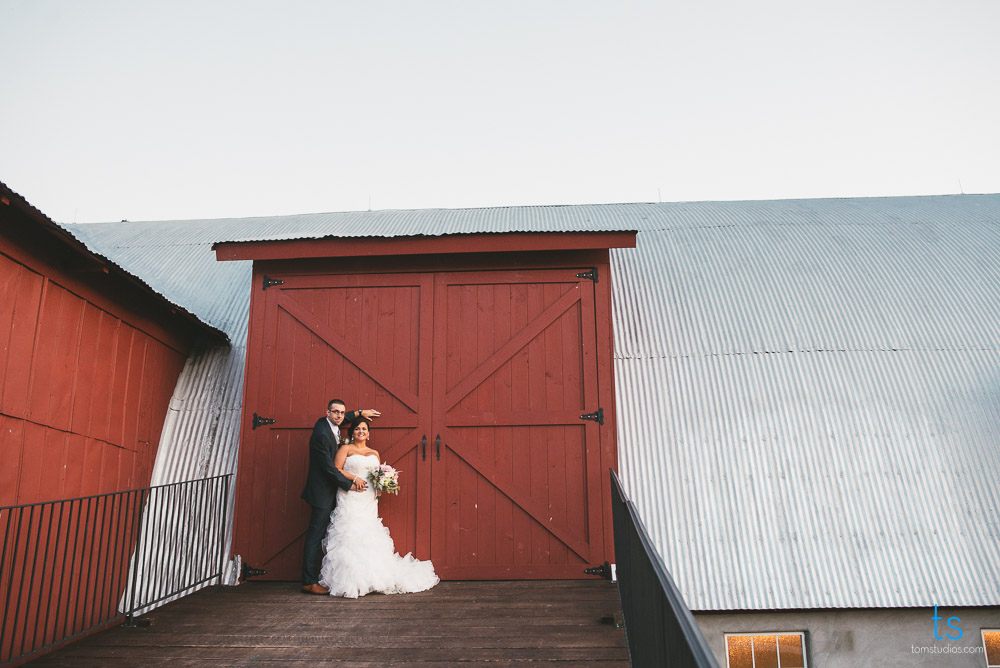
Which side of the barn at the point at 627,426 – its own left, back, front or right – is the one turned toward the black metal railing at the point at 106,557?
right

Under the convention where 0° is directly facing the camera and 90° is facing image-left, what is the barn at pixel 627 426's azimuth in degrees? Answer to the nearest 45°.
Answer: approximately 0°

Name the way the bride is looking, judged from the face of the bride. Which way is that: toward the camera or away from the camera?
toward the camera
